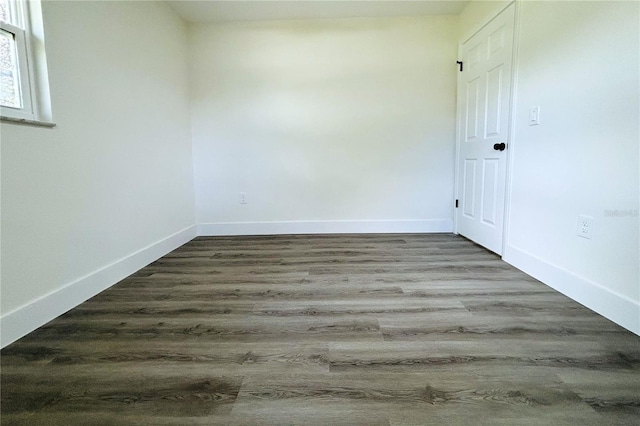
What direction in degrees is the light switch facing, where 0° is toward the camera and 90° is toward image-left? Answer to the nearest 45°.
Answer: approximately 45°

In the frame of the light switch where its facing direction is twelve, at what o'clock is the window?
The window is roughly at 12 o'clock from the light switch.

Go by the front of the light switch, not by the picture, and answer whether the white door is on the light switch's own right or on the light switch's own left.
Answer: on the light switch's own right

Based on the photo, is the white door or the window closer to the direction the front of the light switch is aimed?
the window
